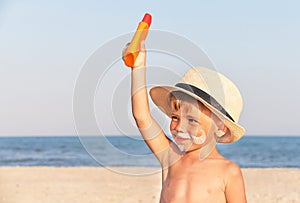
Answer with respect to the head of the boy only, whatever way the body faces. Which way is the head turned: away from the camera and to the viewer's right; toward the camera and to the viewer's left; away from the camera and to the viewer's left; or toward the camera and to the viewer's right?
toward the camera and to the viewer's left

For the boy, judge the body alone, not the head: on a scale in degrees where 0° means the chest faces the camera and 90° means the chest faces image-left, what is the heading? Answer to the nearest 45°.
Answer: approximately 45°
